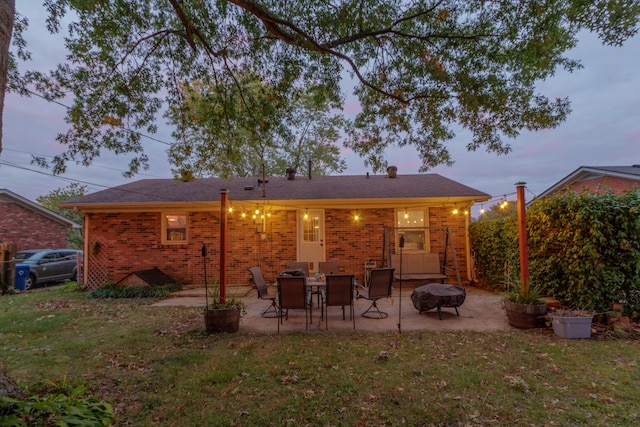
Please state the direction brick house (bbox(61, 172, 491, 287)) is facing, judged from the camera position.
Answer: facing away from the viewer

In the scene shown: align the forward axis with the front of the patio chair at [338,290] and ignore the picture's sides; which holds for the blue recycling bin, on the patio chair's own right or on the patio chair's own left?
on the patio chair's own left

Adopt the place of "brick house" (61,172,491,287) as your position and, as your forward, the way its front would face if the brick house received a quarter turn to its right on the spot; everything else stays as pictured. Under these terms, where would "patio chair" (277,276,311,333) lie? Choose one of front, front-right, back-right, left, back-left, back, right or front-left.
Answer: right

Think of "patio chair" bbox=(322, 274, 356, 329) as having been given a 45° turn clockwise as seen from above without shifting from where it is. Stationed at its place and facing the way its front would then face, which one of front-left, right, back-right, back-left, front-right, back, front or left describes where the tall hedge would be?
front-right

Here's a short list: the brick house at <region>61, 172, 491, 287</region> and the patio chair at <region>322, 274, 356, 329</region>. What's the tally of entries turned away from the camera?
2

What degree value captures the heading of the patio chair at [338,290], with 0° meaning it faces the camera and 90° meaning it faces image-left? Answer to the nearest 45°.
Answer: approximately 180°

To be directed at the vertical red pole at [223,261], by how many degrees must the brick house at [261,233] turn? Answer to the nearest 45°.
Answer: approximately 180°

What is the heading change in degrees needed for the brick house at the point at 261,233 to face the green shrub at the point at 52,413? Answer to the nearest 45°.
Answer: approximately 180°

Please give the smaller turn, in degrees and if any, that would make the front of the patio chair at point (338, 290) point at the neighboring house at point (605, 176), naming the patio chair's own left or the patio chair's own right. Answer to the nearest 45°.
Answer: approximately 45° to the patio chair's own right

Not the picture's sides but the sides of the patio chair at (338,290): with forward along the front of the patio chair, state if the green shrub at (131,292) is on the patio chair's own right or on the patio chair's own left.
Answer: on the patio chair's own left
